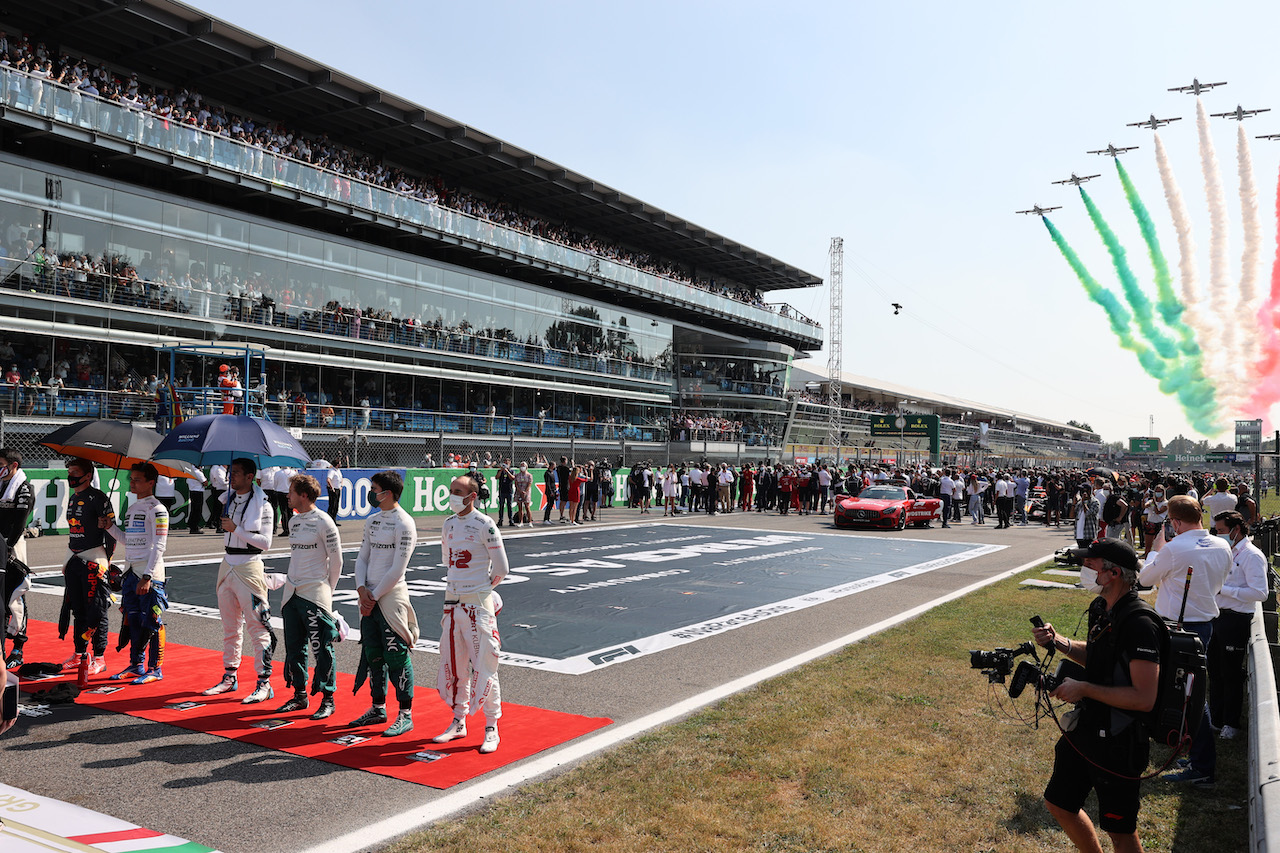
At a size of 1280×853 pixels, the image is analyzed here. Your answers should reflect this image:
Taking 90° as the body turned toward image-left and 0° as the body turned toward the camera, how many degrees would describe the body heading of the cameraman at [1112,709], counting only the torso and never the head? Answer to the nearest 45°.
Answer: approximately 90°

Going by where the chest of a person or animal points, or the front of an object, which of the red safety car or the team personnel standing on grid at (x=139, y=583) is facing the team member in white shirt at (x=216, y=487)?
the red safety car

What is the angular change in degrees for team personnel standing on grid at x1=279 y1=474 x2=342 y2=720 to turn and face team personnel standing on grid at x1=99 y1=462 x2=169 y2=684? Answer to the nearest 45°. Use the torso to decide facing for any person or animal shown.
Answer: approximately 90° to their right

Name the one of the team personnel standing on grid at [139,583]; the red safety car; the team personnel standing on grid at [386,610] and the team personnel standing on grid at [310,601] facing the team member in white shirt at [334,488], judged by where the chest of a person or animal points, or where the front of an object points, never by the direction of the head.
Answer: the red safety car

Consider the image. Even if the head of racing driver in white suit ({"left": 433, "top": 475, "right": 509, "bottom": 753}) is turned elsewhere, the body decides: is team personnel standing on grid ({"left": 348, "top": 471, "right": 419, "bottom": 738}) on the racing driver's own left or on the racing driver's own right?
on the racing driver's own right

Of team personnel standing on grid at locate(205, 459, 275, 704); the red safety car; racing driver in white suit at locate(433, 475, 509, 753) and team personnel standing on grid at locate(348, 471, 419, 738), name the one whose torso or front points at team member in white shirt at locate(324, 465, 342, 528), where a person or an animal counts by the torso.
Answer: the red safety car

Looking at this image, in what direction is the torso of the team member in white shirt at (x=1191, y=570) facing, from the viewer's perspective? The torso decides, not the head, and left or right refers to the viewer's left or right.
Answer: facing away from the viewer and to the left of the viewer

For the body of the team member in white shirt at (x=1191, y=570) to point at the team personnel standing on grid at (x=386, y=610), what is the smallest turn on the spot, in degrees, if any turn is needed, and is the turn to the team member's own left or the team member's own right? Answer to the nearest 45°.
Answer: approximately 90° to the team member's own left
